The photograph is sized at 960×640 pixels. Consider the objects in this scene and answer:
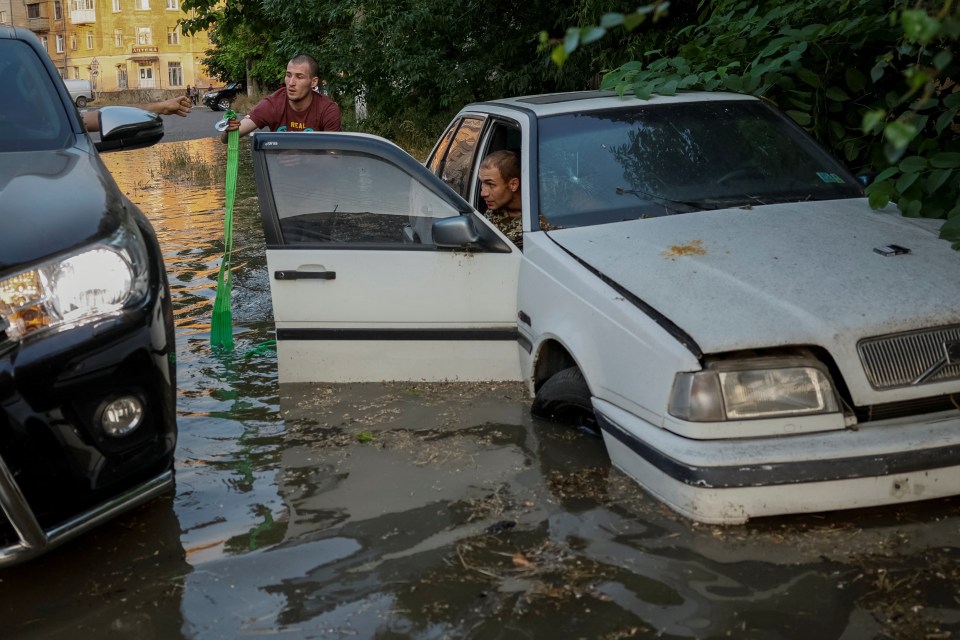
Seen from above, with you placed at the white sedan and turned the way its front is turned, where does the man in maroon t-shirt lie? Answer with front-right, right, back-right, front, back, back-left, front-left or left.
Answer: back

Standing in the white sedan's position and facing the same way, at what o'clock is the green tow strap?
The green tow strap is roughly at 6 o'clock from the white sedan.

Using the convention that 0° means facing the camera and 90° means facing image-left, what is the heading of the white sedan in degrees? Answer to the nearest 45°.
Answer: approximately 315°

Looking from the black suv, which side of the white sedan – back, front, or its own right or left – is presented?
right

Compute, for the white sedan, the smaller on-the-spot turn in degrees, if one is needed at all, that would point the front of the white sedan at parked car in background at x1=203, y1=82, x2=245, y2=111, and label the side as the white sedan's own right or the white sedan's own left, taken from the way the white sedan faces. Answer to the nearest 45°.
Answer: approximately 135° to the white sedan's own left

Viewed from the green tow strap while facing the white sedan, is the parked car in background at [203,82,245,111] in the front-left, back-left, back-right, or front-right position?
back-left
